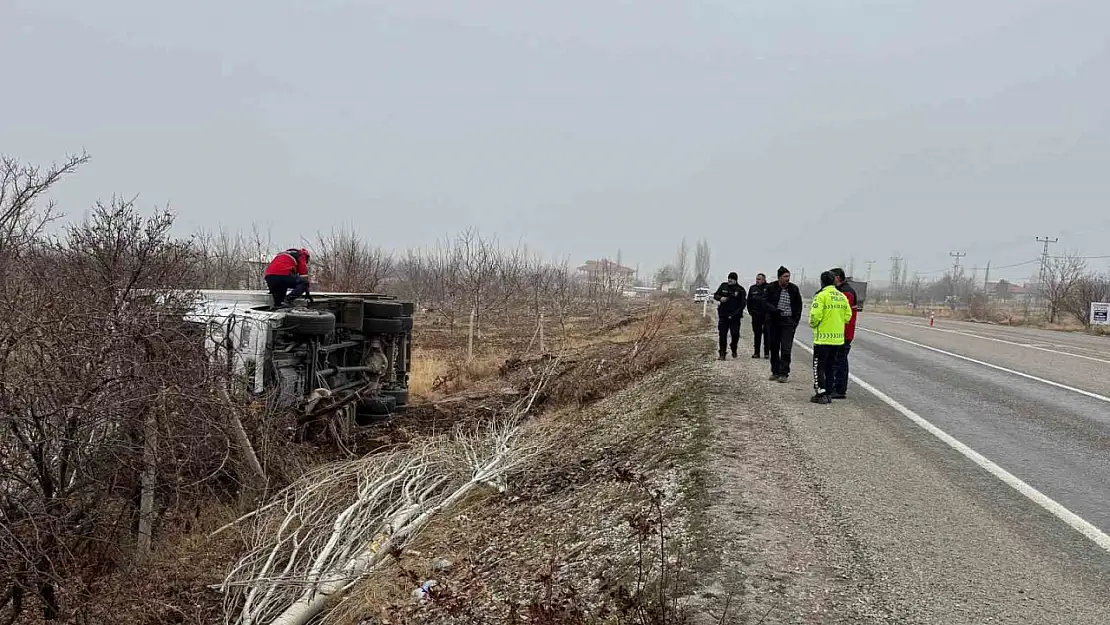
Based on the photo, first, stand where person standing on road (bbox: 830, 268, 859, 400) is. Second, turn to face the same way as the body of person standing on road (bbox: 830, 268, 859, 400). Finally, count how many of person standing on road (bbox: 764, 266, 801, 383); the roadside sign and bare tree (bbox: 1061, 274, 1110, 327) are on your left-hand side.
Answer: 0

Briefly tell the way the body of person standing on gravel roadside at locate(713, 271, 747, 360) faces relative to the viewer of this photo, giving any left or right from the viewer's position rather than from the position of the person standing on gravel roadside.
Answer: facing the viewer

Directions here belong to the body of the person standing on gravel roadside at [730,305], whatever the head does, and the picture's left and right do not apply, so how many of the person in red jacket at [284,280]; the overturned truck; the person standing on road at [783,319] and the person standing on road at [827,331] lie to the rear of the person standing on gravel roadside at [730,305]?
0

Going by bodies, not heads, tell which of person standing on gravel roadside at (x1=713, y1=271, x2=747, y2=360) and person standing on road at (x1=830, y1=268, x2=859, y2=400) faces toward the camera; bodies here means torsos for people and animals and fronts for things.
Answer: person standing on gravel roadside at (x1=713, y1=271, x2=747, y2=360)

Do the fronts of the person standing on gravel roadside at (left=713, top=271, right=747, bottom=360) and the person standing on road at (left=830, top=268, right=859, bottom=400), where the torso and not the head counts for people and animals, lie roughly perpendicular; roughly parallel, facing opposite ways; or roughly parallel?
roughly perpendicular

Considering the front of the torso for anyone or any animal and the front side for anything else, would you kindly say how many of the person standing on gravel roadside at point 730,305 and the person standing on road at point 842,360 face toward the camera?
1

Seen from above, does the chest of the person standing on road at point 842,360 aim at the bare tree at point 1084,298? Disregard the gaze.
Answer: no

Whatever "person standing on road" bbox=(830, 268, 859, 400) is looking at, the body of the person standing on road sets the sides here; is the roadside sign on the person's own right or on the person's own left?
on the person's own right

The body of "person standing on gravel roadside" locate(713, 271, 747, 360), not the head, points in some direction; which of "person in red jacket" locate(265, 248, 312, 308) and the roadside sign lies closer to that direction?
the person in red jacket

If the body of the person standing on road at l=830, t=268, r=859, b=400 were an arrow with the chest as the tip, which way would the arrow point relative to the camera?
to the viewer's left

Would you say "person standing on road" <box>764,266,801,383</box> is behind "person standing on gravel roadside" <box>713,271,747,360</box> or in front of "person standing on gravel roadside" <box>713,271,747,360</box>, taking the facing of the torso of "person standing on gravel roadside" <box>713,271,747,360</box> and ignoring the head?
in front
